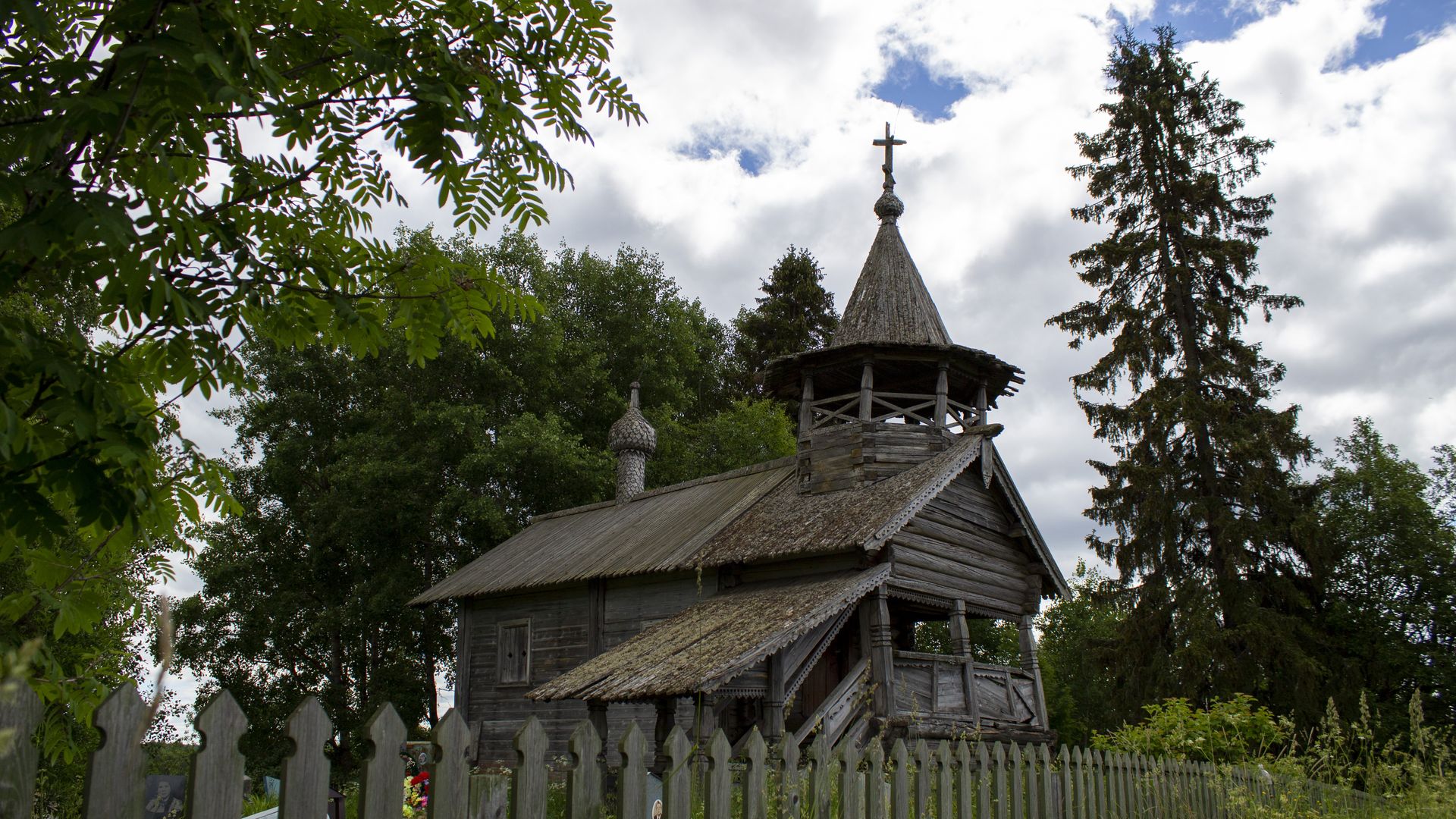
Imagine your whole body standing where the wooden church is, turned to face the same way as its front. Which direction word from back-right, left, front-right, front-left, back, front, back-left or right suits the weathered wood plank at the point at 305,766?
front-right

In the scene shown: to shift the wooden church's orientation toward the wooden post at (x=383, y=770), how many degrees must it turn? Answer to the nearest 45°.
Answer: approximately 45° to its right

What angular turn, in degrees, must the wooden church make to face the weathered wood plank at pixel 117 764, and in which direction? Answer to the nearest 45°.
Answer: approximately 45° to its right

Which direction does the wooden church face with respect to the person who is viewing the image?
facing the viewer and to the right of the viewer

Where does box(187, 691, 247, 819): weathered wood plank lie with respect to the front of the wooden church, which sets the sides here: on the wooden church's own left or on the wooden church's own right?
on the wooden church's own right

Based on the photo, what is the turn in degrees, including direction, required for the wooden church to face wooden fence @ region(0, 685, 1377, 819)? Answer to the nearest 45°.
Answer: approximately 45° to its right

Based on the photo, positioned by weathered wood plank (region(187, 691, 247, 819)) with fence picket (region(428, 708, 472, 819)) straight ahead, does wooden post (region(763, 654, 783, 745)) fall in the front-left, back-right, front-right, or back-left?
front-left

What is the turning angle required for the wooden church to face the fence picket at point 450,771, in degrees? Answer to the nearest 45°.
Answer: approximately 45° to its right
